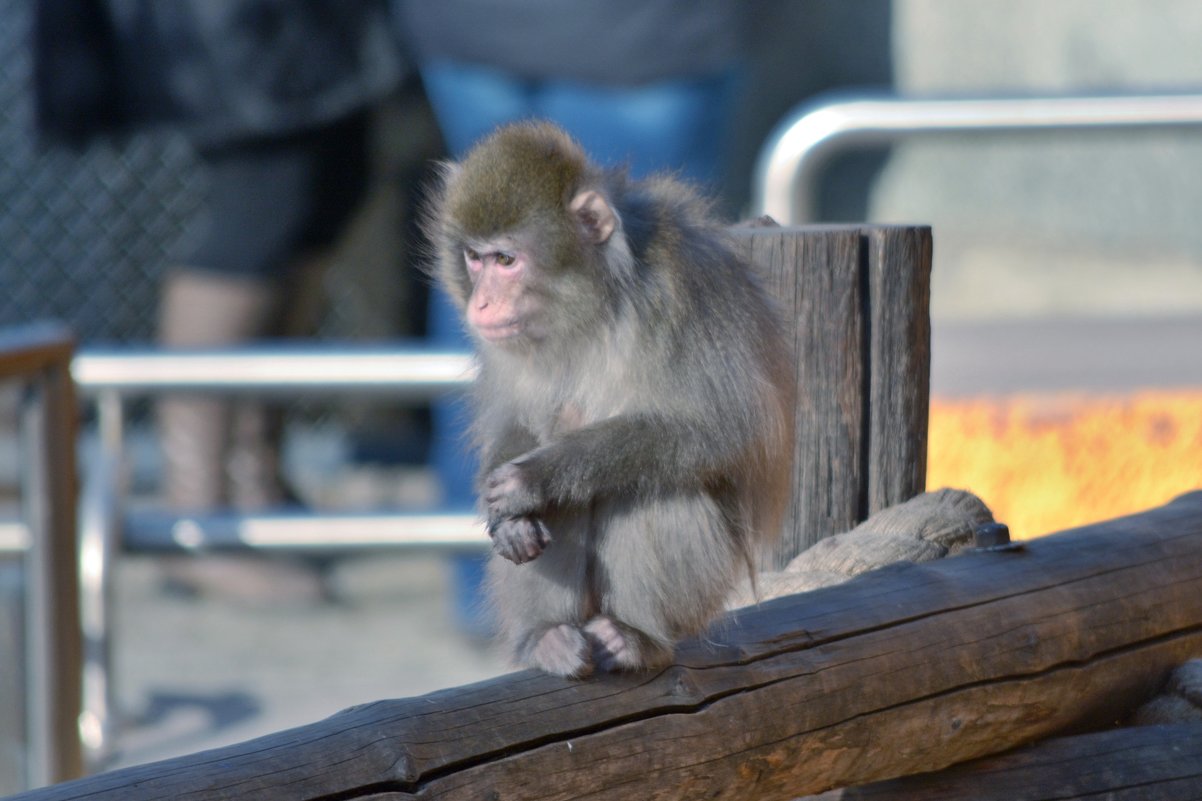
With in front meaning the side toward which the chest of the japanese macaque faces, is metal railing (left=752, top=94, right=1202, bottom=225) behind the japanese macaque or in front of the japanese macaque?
behind

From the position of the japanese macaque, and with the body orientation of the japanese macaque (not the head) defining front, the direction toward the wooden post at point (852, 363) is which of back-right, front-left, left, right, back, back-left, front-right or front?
back

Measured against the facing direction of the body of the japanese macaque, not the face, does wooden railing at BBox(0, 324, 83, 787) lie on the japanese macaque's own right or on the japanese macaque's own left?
on the japanese macaque's own right

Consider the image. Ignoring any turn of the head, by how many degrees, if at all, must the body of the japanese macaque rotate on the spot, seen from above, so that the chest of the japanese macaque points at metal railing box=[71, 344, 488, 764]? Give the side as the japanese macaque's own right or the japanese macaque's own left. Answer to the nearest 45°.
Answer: approximately 135° to the japanese macaque's own right

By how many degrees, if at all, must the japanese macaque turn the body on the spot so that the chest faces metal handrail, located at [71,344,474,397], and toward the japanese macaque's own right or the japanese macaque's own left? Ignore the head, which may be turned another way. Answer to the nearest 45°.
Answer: approximately 135° to the japanese macaque's own right

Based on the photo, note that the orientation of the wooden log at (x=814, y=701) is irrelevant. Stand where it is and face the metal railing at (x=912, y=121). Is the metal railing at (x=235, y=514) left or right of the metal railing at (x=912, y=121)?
left

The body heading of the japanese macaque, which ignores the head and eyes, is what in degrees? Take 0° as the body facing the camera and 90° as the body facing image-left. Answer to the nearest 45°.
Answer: approximately 45°
